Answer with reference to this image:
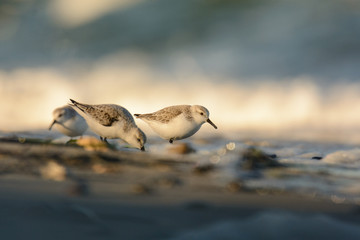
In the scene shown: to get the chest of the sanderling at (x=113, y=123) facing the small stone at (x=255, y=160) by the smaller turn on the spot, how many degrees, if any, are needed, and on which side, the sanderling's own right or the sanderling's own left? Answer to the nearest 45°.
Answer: approximately 45° to the sanderling's own right

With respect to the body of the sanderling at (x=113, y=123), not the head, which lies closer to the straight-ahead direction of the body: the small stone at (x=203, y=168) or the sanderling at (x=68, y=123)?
the small stone

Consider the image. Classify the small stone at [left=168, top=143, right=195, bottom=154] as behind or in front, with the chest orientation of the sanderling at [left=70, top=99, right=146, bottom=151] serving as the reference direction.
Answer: in front

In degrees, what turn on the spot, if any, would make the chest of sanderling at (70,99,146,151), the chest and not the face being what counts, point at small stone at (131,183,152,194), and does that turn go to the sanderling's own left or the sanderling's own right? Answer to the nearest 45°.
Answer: approximately 90° to the sanderling's own right

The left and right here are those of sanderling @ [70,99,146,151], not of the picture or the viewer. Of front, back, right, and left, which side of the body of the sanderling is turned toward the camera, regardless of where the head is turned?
right

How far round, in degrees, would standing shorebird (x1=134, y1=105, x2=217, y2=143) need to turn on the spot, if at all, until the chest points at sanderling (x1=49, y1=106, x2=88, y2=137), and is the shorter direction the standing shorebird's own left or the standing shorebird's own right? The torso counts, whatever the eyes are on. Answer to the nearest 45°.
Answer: approximately 180°

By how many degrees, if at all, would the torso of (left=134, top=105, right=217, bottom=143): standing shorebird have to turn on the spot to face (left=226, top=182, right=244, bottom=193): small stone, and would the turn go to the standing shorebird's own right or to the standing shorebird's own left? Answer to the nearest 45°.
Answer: approximately 90° to the standing shorebird's own right

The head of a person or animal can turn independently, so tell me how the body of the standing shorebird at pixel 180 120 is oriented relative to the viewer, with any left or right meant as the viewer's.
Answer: facing to the right of the viewer
